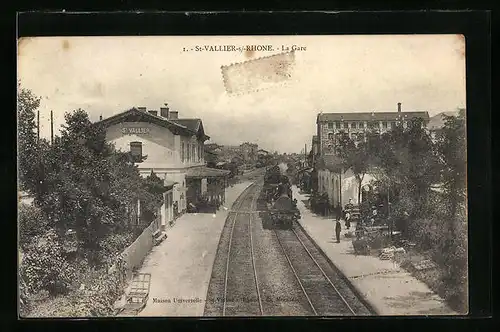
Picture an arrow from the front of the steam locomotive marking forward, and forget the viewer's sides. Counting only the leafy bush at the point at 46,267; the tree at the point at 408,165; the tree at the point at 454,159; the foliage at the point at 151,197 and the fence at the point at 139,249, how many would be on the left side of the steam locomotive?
2

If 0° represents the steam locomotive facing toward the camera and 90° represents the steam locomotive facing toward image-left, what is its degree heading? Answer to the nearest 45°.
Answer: approximately 0°

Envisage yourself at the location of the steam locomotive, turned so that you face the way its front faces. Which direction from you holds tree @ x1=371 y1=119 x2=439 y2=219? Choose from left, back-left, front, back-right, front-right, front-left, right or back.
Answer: left

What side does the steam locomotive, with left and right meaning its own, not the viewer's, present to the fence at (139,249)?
front
